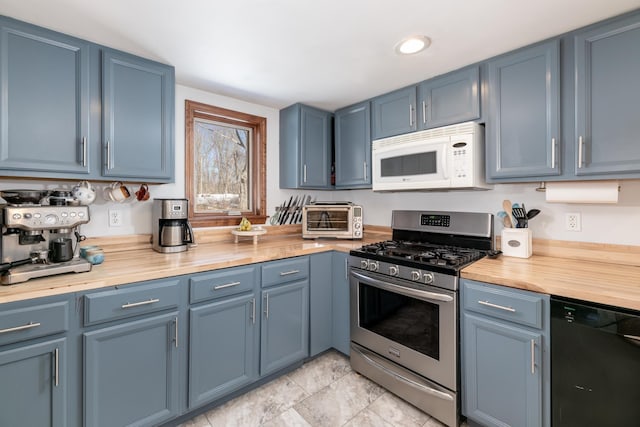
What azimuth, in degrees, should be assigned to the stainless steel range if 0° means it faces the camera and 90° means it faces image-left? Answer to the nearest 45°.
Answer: approximately 45°

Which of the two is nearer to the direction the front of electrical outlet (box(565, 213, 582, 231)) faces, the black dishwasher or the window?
the black dishwasher

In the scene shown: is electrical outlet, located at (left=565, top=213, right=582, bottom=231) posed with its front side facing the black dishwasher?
yes

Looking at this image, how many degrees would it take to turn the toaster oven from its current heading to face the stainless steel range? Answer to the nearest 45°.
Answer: approximately 45° to its left

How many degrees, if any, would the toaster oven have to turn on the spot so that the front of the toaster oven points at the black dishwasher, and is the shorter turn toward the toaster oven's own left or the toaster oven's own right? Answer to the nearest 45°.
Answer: approximately 45° to the toaster oven's own left

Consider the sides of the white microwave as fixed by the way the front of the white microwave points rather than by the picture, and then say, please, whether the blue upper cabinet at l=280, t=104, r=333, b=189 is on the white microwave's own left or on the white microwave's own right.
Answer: on the white microwave's own right

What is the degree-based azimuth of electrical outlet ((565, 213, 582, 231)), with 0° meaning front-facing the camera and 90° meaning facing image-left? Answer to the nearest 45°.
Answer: approximately 0°

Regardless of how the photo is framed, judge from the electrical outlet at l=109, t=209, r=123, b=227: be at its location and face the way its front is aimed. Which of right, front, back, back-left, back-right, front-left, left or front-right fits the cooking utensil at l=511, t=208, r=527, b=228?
front-left
